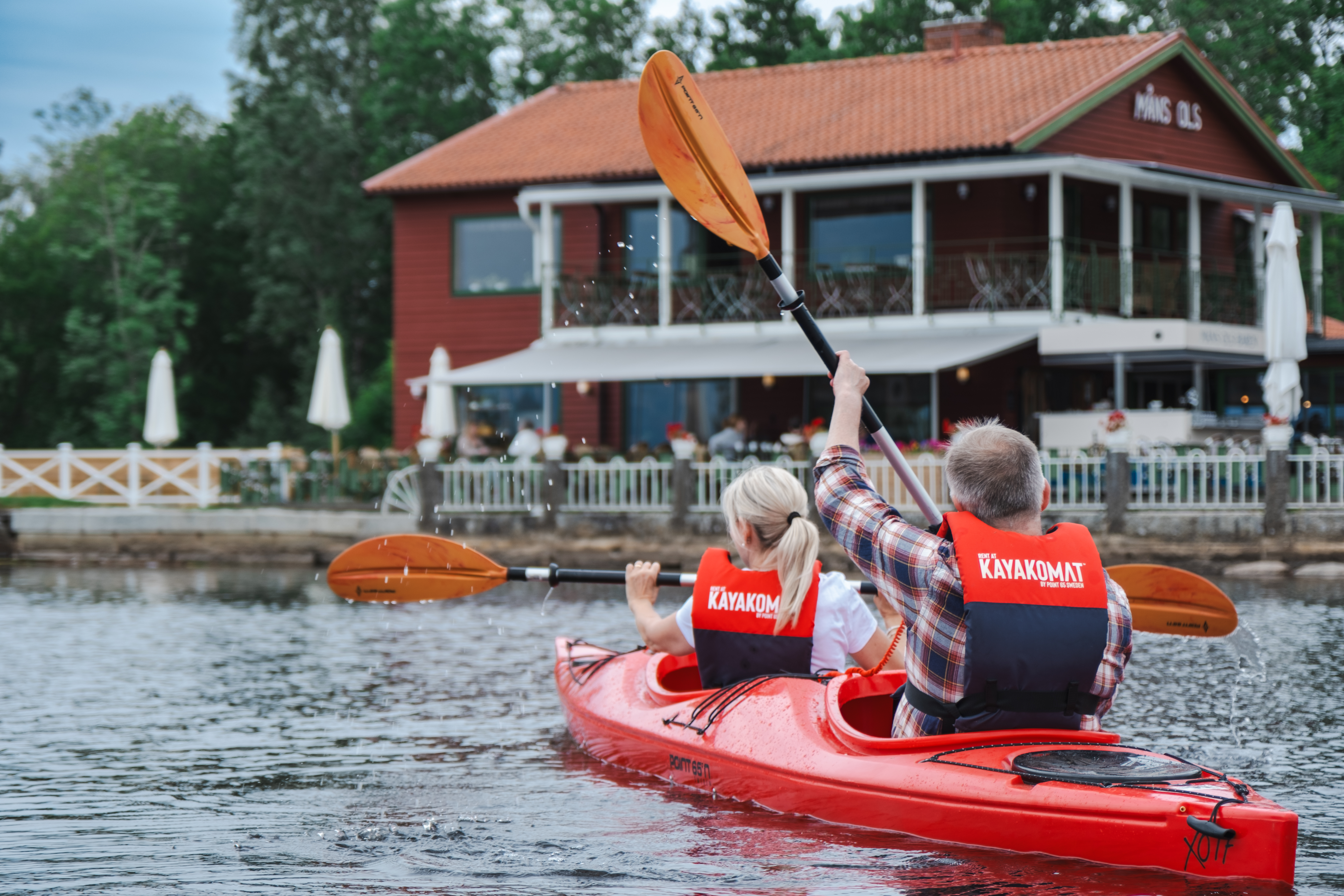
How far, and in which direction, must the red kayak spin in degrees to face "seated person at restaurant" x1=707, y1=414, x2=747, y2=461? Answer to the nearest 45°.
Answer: approximately 45° to its right

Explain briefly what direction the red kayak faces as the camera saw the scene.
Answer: facing away from the viewer and to the left of the viewer

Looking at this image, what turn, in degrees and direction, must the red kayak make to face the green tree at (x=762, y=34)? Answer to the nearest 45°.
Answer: approximately 45° to its right

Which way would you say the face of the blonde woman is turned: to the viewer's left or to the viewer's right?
to the viewer's left

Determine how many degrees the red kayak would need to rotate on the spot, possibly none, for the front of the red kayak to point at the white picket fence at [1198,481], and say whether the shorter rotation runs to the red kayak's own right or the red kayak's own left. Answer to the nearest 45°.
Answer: approximately 45° to the red kayak's own right

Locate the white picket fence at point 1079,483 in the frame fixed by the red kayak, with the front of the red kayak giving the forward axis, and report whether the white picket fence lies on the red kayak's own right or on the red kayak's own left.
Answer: on the red kayak's own right

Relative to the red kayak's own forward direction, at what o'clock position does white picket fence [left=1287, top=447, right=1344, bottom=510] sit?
The white picket fence is roughly at 2 o'clock from the red kayak.

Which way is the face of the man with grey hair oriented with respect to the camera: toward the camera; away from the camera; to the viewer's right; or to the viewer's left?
away from the camera

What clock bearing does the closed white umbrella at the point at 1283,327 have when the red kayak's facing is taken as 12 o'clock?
The closed white umbrella is roughly at 2 o'clock from the red kayak.

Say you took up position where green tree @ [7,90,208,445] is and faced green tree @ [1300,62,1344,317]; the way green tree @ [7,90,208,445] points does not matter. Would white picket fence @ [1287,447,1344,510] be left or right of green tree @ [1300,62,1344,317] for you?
right
